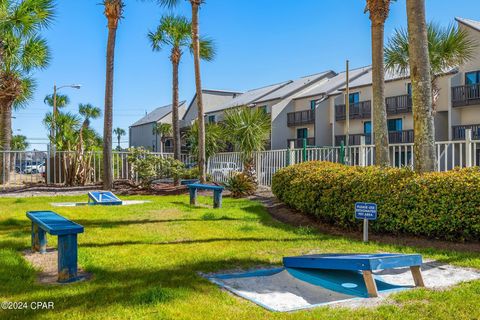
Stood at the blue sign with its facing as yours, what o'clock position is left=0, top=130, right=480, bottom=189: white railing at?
The white railing is roughly at 5 o'clock from the blue sign.

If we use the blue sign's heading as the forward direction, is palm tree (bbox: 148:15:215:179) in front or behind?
behind

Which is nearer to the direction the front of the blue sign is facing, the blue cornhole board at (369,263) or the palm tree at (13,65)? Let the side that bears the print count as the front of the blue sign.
the blue cornhole board

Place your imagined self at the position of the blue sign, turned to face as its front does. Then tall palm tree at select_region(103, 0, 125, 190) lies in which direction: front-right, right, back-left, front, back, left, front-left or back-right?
back-right

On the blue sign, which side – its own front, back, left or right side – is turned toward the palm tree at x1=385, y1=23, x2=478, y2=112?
back

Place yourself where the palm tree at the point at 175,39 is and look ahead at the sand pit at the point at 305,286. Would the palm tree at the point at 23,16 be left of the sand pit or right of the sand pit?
right

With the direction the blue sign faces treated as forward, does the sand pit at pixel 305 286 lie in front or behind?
in front

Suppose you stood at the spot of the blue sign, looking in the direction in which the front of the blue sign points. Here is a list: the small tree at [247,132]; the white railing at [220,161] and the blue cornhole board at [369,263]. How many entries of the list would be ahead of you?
1

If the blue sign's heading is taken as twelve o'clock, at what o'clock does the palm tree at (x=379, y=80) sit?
The palm tree is roughly at 6 o'clock from the blue sign.

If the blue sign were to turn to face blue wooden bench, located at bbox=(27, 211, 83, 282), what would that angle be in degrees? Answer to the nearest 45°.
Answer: approximately 45° to its right

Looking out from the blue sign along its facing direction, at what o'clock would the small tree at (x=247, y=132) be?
The small tree is roughly at 5 o'clock from the blue sign.

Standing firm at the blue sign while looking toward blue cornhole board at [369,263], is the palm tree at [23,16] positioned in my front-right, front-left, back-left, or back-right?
back-right

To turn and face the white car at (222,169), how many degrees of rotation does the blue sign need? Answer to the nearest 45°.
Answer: approximately 135° to its right

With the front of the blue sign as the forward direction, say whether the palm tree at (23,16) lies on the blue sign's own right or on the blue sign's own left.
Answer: on the blue sign's own right

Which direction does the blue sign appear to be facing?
toward the camera

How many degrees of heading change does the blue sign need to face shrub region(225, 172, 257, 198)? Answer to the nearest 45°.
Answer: approximately 135° to its right

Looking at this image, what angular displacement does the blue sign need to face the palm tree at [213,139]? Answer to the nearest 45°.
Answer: approximately 135° to its right
